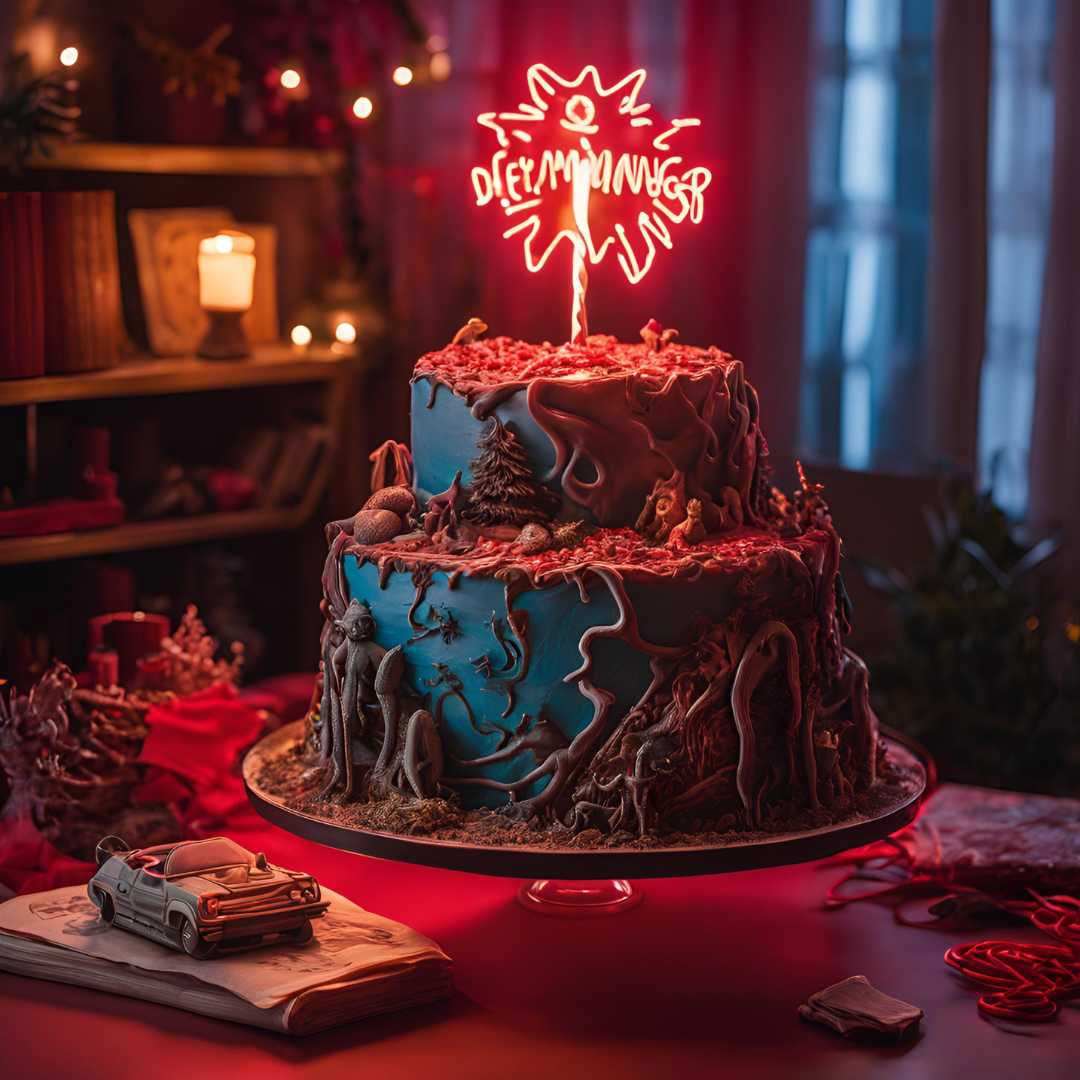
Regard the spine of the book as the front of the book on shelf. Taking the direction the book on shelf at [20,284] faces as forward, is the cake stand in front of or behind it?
in front

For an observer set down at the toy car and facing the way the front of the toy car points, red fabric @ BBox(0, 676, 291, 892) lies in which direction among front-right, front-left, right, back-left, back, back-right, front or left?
back-left

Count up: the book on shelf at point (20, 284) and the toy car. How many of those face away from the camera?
0

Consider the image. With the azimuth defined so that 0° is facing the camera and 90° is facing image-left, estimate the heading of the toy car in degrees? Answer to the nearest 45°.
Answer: approximately 315°

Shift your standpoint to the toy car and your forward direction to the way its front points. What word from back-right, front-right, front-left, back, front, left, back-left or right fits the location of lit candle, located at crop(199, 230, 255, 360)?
back-left

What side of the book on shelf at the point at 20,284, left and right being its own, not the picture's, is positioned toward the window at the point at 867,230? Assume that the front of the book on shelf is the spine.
left

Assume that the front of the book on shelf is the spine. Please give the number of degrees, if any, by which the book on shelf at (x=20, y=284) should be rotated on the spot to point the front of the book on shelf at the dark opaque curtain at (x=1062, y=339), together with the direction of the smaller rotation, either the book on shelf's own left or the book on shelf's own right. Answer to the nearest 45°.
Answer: approximately 90° to the book on shelf's own left

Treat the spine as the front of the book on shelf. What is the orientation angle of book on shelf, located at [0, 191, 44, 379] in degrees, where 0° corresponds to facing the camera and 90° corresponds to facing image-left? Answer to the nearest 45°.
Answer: approximately 0°

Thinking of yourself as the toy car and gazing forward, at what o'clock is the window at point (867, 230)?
The window is roughly at 9 o'clock from the toy car.

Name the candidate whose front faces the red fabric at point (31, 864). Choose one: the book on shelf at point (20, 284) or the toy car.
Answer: the book on shelf

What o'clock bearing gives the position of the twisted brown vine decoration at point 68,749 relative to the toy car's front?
The twisted brown vine decoration is roughly at 7 o'clock from the toy car.

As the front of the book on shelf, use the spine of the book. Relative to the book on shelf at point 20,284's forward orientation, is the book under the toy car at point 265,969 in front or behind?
in front
